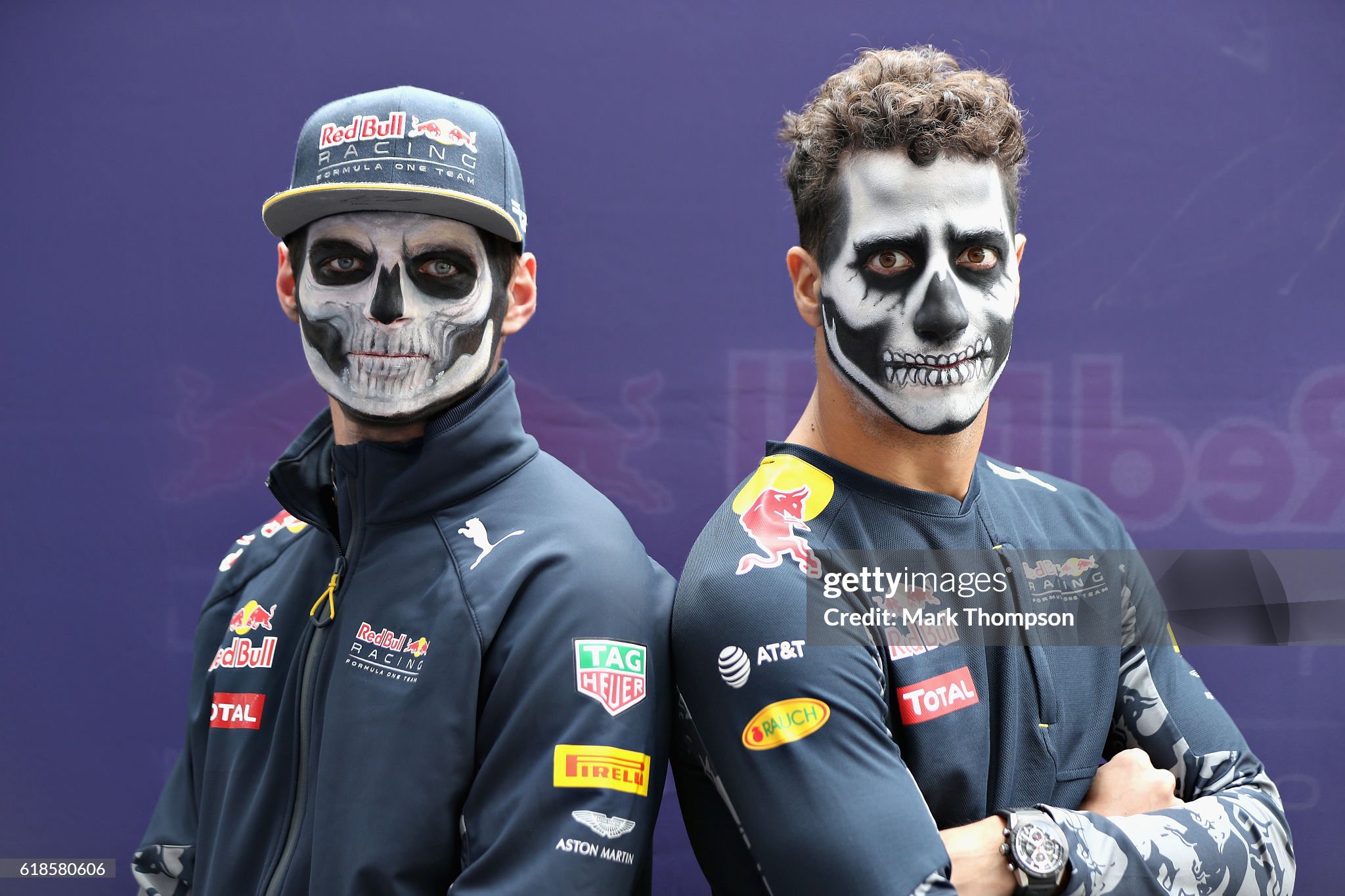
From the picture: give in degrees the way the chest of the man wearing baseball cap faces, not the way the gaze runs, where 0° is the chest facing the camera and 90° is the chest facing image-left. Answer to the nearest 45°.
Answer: approximately 45°

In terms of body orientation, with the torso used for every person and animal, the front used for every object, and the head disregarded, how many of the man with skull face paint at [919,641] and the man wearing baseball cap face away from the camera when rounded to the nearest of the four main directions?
0

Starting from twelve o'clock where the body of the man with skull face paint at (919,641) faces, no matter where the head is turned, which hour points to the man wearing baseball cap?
The man wearing baseball cap is roughly at 4 o'clock from the man with skull face paint.

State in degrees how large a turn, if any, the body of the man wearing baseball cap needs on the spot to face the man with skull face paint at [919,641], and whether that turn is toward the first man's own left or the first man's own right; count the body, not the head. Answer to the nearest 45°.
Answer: approximately 135° to the first man's own left

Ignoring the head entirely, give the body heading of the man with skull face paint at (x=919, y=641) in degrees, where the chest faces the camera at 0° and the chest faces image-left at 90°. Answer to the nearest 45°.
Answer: approximately 315°
